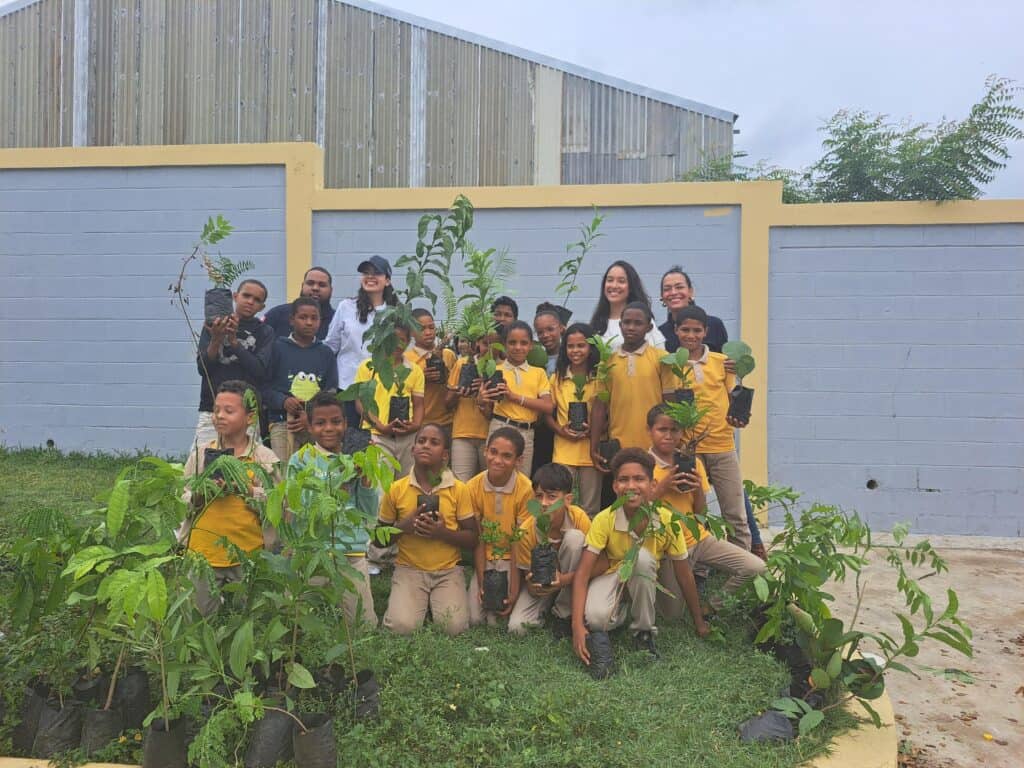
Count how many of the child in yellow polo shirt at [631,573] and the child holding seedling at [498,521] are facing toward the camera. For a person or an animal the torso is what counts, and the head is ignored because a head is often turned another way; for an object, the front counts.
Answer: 2

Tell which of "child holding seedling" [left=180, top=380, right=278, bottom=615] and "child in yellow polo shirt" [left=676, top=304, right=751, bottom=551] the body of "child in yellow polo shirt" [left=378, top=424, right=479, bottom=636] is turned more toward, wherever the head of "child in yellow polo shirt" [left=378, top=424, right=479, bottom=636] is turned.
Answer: the child holding seedling

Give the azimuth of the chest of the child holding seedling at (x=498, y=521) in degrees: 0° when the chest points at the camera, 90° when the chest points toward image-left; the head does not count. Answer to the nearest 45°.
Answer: approximately 0°

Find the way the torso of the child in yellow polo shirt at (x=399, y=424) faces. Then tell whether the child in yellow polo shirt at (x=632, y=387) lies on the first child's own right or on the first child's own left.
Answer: on the first child's own left

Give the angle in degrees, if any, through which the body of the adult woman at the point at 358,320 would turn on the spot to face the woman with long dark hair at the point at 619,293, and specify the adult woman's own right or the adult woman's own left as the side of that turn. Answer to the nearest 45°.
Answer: approximately 45° to the adult woman's own left

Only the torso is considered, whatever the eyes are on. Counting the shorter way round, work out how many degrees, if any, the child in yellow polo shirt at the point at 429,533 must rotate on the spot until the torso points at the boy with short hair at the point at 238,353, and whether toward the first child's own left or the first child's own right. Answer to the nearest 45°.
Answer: approximately 135° to the first child's own right

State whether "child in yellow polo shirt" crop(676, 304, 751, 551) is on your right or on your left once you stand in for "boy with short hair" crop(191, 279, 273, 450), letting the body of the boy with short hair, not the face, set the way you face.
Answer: on your left

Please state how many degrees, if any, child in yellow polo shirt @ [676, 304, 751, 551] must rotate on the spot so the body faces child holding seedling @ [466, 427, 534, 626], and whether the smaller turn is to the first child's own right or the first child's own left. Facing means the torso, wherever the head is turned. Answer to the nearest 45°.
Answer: approximately 45° to the first child's own right
